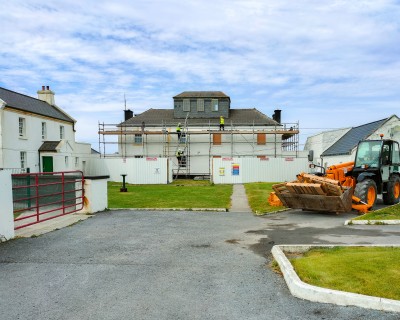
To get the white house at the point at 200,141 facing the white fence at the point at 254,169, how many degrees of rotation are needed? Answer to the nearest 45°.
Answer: approximately 45° to its left

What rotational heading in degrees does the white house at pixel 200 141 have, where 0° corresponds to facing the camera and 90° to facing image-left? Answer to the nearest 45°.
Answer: approximately 0°

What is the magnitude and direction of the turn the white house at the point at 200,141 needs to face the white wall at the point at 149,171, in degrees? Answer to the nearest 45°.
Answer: approximately 45° to its right

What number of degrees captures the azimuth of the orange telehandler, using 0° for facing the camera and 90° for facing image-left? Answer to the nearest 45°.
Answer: approximately 45°

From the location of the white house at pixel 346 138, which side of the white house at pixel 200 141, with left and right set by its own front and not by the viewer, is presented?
left

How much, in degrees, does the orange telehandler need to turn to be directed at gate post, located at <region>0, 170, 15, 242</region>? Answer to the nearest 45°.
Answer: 0° — it already faces it

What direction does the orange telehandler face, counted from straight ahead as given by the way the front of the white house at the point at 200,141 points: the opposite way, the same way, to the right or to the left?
to the right

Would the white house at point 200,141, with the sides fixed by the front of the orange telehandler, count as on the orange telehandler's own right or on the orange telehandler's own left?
on the orange telehandler's own right

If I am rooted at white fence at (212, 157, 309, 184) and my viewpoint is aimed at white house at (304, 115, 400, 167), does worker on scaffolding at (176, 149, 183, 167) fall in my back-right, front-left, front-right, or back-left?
back-left

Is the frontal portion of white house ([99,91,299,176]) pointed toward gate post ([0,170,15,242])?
yes
